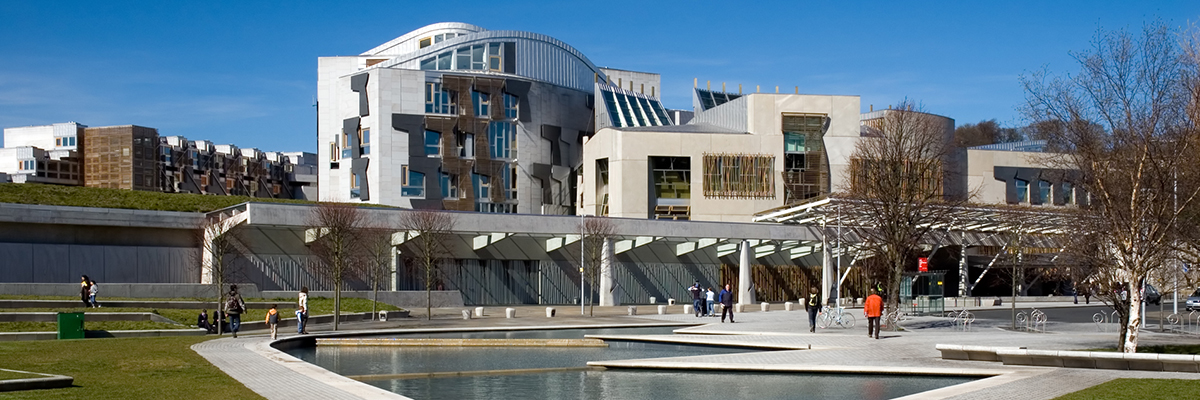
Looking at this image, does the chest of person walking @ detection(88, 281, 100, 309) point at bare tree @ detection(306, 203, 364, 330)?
no
